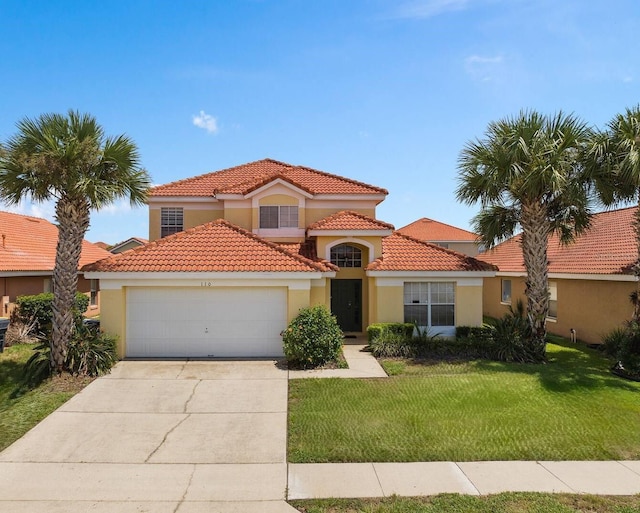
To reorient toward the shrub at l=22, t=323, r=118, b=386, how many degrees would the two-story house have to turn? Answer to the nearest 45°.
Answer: approximately 45° to its right

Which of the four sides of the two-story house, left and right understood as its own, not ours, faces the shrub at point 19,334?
right

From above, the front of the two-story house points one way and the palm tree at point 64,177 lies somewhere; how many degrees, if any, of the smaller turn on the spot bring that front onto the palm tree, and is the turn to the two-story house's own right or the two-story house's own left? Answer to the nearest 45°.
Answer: approximately 45° to the two-story house's own right

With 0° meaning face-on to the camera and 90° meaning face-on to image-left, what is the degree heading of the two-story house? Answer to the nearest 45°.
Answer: approximately 0°

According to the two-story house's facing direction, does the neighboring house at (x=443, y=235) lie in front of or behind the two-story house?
behind

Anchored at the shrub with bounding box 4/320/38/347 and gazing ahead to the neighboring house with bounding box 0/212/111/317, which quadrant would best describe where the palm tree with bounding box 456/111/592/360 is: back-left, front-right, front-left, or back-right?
back-right

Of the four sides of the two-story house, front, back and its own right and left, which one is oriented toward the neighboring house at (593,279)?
left

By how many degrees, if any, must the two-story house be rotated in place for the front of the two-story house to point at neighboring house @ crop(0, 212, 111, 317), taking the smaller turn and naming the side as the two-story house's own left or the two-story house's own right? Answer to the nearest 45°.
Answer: approximately 135° to the two-story house's own right
